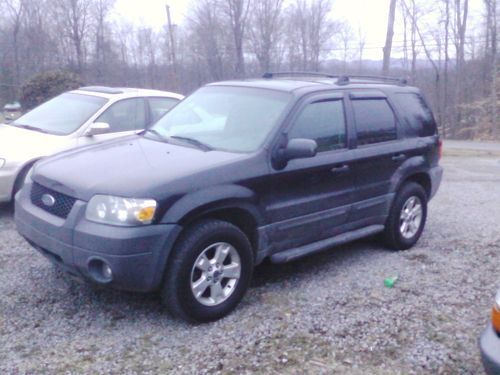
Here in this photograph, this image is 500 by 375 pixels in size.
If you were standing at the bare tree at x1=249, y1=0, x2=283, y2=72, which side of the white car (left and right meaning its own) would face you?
back

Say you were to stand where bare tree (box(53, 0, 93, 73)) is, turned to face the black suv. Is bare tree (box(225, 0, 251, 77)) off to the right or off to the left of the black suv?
left

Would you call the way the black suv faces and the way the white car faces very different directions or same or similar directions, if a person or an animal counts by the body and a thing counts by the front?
same or similar directions

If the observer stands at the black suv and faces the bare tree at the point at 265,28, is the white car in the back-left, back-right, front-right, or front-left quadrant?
front-left

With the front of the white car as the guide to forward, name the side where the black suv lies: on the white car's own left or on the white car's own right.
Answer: on the white car's own left

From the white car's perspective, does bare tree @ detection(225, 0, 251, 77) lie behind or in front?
behind

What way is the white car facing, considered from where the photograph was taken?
facing the viewer and to the left of the viewer

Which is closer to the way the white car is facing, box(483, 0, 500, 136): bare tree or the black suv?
the black suv

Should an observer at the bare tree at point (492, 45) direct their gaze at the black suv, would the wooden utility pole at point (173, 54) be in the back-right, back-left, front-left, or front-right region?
front-right

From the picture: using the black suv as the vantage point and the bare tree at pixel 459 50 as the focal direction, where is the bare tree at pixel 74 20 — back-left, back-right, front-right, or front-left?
front-left

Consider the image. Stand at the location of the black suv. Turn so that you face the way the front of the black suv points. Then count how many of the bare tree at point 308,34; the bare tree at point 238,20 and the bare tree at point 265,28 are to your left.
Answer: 0

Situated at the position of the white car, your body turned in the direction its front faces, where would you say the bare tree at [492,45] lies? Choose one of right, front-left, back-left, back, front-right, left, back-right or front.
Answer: back

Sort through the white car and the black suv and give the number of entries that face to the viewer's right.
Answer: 0

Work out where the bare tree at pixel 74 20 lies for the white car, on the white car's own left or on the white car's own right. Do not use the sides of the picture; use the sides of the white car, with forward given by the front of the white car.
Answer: on the white car's own right

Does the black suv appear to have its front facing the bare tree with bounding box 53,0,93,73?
no
